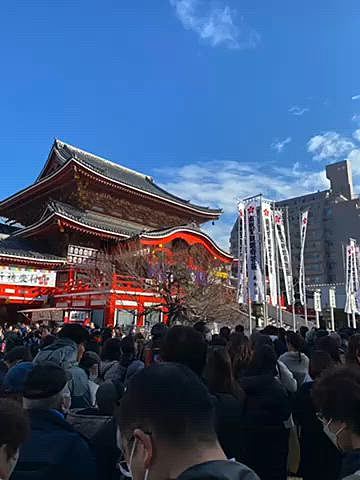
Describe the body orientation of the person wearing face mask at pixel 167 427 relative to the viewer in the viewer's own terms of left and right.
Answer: facing away from the viewer and to the left of the viewer

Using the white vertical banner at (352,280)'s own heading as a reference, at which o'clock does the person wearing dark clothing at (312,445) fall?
The person wearing dark clothing is roughly at 12 o'clock from the white vertical banner.

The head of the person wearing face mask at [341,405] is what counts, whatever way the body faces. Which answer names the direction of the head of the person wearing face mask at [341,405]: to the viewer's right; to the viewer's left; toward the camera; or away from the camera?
to the viewer's left

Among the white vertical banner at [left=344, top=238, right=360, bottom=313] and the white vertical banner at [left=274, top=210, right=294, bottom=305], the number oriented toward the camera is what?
2

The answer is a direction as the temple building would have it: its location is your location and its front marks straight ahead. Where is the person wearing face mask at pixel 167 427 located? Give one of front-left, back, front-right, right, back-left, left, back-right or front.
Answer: front-right

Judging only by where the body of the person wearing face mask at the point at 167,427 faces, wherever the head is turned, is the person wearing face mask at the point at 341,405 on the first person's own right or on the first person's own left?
on the first person's own right

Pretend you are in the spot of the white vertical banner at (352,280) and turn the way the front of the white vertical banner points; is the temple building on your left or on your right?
on your right

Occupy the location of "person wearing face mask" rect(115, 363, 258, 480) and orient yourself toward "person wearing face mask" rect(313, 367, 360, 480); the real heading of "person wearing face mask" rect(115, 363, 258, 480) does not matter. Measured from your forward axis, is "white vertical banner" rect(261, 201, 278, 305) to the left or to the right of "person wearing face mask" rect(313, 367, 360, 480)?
left

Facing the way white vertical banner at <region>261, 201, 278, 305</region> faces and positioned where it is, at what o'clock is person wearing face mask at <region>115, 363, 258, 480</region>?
The person wearing face mask is roughly at 12 o'clock from the white vertical banner.

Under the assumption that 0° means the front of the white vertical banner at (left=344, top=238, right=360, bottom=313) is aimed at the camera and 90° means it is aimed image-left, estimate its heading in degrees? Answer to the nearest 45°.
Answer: approximately 0°
